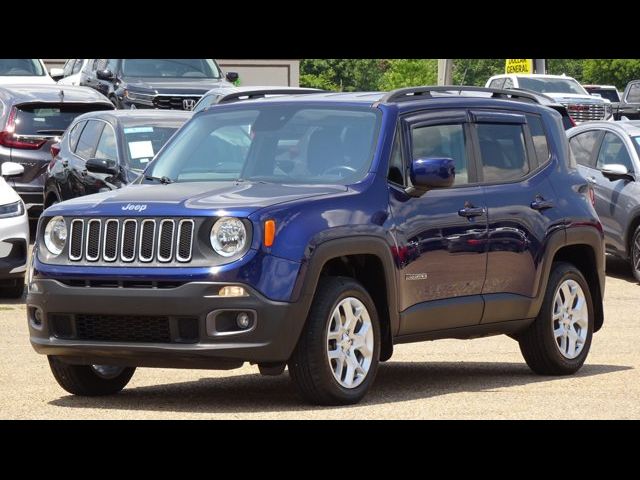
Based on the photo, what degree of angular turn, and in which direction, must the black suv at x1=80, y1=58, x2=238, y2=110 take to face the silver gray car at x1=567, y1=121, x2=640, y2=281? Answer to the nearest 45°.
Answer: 0° — it already faces it

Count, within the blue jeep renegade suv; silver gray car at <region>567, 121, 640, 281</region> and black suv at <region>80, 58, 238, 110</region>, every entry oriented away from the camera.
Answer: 0

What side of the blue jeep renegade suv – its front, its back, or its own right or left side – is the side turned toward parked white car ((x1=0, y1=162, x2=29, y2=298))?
right

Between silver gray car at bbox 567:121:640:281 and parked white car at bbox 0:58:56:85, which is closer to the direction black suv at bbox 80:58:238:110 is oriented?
the silver gray car

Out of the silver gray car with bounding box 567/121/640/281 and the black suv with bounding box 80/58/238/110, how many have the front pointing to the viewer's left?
0

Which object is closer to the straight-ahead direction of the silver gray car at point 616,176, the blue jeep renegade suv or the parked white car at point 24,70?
the blue jeep renegade suv

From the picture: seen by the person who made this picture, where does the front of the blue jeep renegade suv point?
facing the viewer and to the left of the viewer

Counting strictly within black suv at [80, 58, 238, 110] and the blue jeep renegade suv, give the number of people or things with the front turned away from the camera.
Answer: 0

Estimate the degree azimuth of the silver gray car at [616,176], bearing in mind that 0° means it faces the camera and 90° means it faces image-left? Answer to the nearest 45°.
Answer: approximately 315°

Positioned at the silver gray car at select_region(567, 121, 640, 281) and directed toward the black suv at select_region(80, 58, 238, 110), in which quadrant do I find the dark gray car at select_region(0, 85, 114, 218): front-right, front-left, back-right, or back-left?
front-left

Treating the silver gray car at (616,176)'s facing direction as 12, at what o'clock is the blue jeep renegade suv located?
The blue jeep renegade suv is roughly at 2 o'clock from the silver gray car.

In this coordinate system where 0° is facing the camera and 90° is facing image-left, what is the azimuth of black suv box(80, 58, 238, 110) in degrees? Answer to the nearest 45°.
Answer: approximately 315°

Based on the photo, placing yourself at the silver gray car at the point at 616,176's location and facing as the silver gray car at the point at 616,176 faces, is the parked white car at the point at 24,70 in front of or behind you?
behind

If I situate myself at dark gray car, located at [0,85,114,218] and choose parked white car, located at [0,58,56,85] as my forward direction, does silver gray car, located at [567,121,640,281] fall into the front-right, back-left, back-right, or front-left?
back-right

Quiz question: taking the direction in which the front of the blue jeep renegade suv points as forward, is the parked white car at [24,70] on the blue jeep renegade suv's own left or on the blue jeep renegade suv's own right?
on the blue jeep renegade suv's own right
